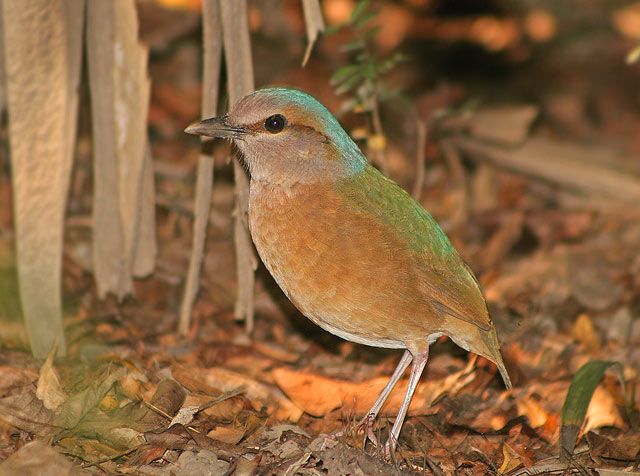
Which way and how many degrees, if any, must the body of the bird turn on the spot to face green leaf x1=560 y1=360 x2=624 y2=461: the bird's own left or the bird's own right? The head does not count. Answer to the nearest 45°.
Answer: approximately 180°

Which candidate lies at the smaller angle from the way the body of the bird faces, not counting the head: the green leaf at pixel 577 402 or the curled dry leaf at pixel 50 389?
the curled dry leaf

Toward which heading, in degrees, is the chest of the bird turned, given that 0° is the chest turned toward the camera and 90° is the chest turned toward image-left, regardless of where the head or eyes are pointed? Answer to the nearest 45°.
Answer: approximately 90°

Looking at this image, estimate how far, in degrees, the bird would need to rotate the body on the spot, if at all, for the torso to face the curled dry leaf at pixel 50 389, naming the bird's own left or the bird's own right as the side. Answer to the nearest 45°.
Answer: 0° — it already faces it
